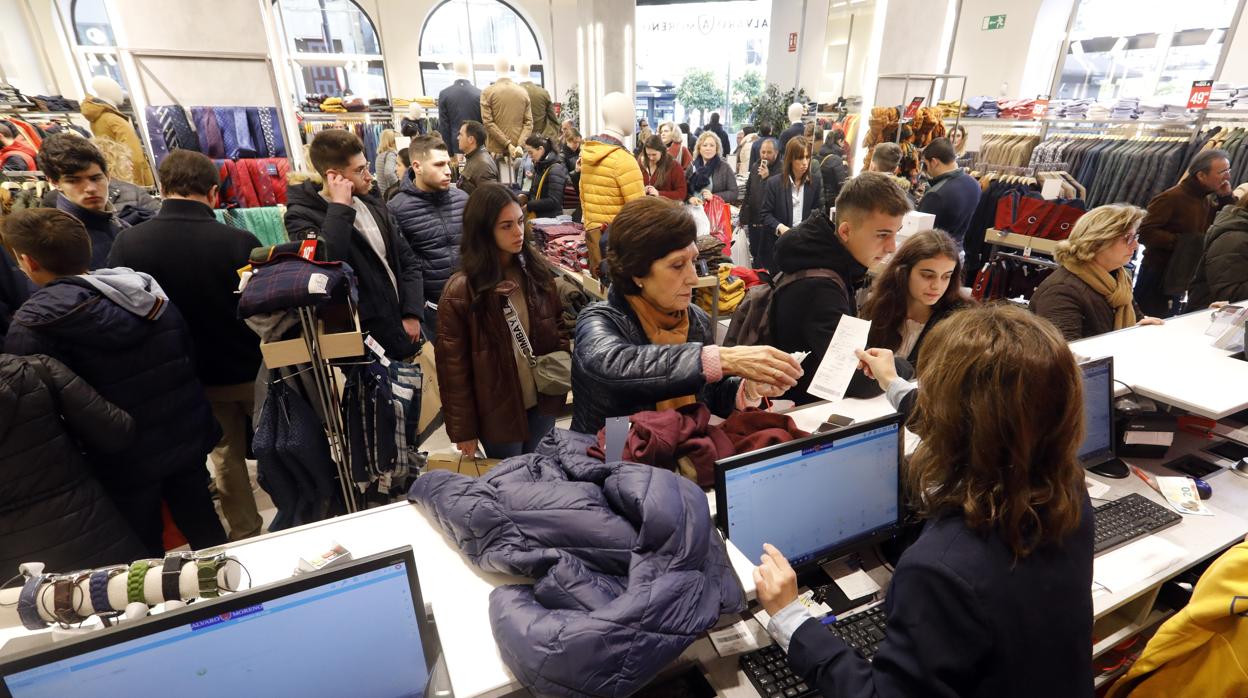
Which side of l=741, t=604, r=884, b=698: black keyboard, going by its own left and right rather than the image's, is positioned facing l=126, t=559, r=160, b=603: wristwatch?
right

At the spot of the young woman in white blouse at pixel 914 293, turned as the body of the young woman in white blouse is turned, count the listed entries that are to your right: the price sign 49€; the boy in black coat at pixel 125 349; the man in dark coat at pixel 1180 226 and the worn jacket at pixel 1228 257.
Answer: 1

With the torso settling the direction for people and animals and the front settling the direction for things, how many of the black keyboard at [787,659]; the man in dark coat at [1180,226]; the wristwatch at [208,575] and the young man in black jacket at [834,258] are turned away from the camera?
0

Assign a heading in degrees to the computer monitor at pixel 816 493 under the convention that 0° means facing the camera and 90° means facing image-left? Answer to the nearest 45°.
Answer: approximately 315°

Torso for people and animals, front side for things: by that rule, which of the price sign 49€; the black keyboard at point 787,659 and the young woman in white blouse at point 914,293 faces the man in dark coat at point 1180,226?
the price sign 49€

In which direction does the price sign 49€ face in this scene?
toward the camera

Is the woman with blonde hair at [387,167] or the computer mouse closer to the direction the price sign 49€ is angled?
the computer mouse

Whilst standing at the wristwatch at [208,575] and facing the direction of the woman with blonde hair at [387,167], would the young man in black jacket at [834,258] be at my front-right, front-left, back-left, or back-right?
front-right

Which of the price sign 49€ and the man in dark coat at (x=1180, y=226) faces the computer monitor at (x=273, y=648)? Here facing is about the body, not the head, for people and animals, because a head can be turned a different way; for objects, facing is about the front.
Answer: the price sign 49€

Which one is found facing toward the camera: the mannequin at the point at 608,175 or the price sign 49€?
the price sign 49€

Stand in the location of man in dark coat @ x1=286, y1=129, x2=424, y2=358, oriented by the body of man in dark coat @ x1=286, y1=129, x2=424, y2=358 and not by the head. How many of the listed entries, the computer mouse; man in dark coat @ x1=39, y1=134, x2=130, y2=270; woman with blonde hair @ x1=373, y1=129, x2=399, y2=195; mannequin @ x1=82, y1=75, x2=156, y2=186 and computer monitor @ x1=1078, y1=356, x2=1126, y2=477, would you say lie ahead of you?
2

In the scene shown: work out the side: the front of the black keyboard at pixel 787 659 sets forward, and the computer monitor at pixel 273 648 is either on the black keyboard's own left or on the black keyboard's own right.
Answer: on the black keyboard's own right

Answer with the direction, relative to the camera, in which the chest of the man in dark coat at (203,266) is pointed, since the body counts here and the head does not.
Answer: away from the camera
